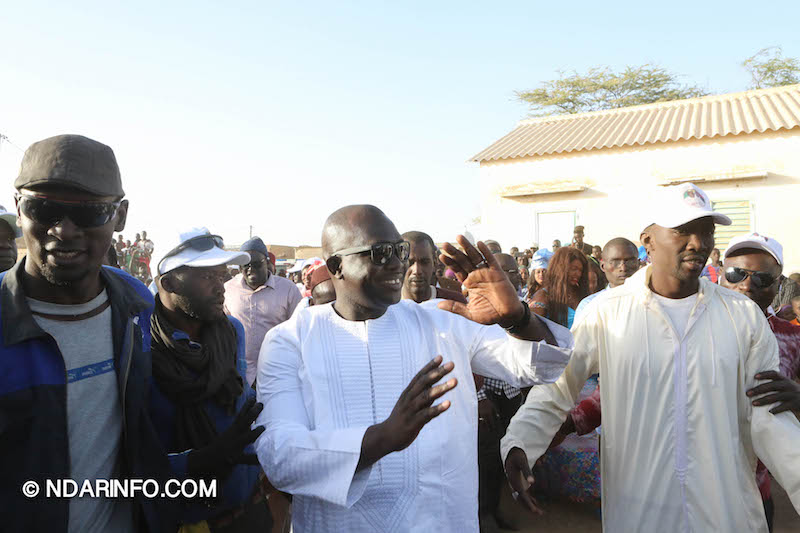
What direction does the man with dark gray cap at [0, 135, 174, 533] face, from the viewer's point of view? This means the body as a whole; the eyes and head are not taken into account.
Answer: toward the camera

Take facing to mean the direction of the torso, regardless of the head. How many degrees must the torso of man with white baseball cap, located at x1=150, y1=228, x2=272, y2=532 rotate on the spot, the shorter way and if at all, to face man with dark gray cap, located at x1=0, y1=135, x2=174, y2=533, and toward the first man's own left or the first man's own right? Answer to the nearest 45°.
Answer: approximately 90° to the first man's own right

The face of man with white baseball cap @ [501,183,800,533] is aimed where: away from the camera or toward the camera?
toward the camera

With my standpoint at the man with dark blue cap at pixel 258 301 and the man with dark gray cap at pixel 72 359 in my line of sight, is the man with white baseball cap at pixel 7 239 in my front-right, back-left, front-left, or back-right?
front-right

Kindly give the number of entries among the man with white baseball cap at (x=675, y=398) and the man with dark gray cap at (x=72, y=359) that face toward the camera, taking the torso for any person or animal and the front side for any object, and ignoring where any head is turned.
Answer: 2

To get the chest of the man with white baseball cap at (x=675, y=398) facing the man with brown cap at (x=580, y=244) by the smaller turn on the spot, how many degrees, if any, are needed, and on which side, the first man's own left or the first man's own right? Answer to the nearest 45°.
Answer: approximately 180°

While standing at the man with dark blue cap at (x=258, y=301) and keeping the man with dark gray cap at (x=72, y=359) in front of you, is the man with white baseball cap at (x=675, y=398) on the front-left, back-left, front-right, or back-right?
front-left

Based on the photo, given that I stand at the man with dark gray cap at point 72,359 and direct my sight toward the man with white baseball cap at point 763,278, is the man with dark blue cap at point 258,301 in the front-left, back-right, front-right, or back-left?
front-left

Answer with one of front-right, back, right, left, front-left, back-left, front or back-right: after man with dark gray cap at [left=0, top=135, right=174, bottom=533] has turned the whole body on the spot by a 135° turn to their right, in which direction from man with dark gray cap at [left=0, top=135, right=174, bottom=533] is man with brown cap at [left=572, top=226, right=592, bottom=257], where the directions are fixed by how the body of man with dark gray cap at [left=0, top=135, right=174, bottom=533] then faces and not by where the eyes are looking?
right

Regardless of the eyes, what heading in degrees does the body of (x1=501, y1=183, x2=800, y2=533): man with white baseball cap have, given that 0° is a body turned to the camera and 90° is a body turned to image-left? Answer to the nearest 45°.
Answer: approximately 0°

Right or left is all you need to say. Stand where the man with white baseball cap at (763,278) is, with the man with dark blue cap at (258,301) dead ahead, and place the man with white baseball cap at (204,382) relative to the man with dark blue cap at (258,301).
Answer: left

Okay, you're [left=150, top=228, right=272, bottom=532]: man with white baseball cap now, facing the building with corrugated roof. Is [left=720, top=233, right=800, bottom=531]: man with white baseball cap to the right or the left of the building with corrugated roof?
right
